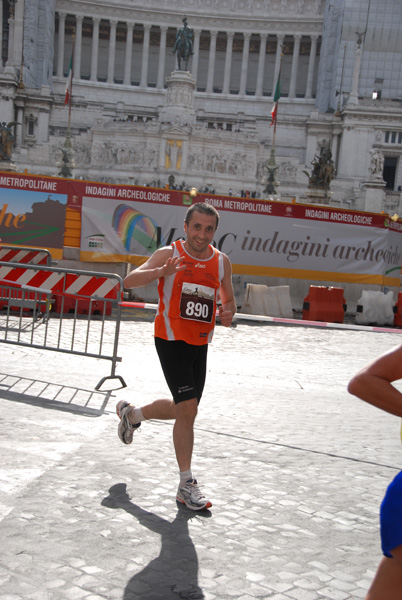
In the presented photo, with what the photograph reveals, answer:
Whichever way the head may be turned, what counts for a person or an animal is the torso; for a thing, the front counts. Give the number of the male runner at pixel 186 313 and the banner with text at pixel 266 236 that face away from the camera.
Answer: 0

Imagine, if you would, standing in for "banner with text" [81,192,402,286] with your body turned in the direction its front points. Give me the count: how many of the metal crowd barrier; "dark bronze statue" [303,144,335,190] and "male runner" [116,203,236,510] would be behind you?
1

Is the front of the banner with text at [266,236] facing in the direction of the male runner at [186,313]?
yes

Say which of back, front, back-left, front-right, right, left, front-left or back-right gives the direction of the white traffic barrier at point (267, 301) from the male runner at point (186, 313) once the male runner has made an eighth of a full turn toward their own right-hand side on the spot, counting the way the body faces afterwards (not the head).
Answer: back

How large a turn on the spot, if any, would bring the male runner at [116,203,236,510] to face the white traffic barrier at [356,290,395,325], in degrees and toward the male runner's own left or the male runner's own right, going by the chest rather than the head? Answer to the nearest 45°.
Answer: approximately 135° to the male runner's own left

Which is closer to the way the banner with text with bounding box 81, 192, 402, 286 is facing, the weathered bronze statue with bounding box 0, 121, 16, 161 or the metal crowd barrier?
the metal crowd barrier

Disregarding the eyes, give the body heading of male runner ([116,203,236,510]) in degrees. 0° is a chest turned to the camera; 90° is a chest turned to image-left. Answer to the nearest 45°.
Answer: approximately 315°

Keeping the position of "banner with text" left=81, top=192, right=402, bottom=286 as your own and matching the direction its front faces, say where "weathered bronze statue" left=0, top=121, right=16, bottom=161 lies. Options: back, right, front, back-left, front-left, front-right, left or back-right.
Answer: back-right

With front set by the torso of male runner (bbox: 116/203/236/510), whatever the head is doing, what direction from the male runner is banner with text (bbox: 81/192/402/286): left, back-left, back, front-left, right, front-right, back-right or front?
back-left
